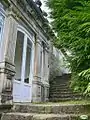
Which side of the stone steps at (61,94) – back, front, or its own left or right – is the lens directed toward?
front

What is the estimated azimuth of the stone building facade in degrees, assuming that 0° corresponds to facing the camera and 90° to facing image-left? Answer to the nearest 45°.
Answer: approximately 315°

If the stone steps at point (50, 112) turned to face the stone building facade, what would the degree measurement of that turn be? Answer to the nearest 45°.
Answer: approximately 180°

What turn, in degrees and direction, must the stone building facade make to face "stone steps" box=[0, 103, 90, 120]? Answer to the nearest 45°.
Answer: approximately 45° to its right

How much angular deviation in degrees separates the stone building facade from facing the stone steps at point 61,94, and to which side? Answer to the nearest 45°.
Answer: approximately 90° to its left

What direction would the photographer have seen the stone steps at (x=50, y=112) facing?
facing the viewer

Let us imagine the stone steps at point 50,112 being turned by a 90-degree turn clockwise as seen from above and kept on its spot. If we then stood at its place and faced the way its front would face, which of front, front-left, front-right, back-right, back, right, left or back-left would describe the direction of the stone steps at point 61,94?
right
